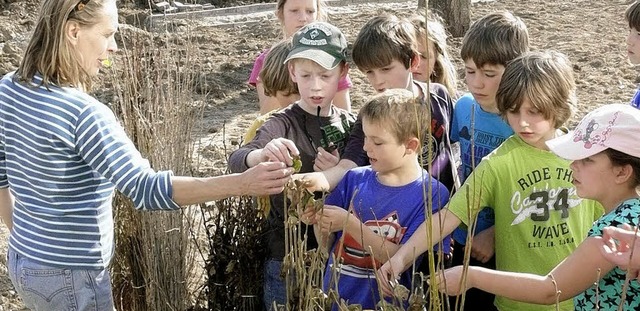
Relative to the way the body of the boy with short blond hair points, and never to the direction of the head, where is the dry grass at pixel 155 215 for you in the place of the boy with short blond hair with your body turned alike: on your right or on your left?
on your right

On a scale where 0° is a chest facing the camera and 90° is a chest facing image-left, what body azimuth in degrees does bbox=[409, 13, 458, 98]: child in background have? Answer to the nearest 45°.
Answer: approximately 45°

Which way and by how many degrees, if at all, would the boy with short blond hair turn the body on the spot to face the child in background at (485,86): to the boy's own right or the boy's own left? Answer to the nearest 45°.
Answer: approximately 180°

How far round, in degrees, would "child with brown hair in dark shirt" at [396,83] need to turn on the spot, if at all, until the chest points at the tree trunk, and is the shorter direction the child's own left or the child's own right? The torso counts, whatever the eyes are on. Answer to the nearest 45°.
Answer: approximately 135° to the child's own right

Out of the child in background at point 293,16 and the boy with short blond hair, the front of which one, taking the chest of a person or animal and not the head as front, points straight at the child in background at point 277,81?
the child in background at point 293,16
